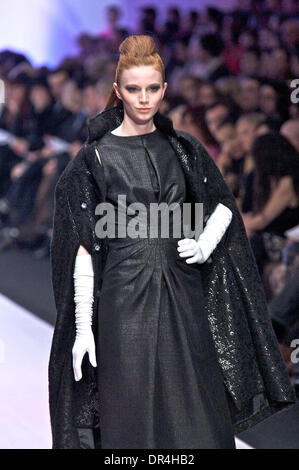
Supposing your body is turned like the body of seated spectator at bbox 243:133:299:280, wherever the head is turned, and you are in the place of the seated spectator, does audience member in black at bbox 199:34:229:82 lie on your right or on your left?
on your right

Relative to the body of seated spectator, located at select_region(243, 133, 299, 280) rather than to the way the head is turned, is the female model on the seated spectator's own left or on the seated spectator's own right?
on the seated spectator's own left

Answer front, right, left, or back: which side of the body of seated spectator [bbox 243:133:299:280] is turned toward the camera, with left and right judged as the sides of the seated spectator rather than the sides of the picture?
left
